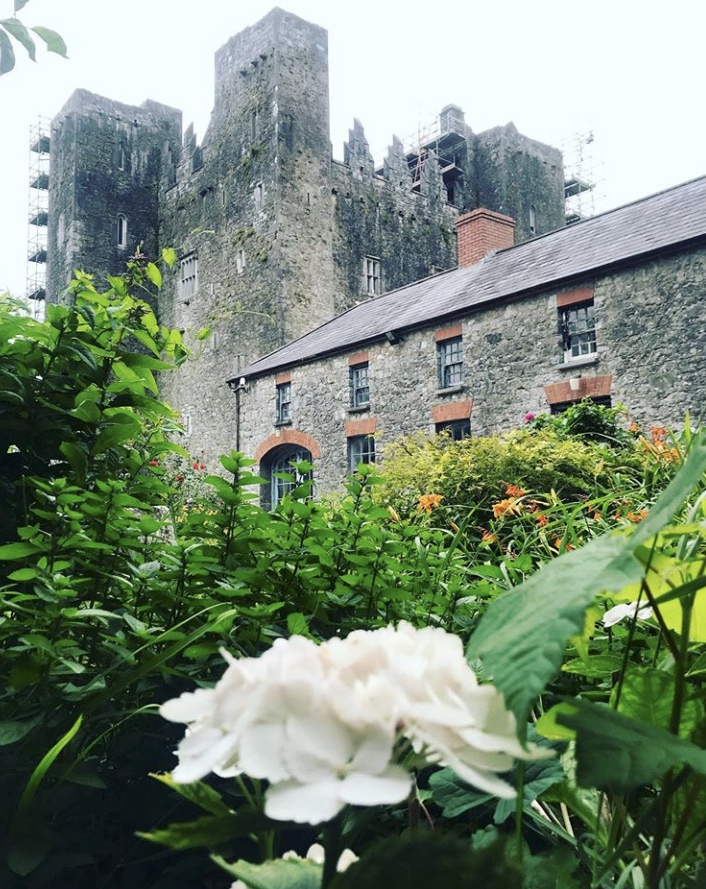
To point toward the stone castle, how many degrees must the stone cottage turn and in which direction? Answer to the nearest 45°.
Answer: approximately 90° to its right

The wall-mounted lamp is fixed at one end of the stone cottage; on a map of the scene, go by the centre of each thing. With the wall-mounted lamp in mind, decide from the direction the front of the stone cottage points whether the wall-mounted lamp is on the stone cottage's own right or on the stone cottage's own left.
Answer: on the stone cottage's own right

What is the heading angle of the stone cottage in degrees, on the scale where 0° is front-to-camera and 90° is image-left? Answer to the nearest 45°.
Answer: approximately 45°
